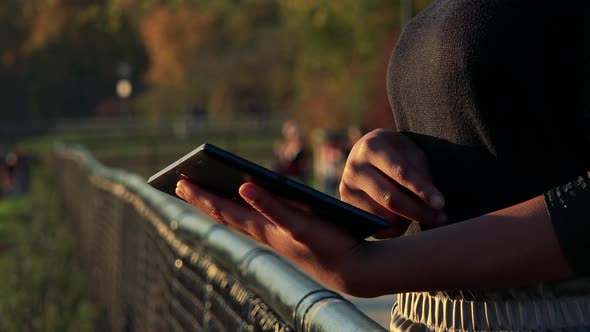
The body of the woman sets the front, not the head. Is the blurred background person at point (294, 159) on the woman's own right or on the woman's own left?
on the woman's own right

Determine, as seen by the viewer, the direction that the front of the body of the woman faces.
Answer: to the viewer's left
